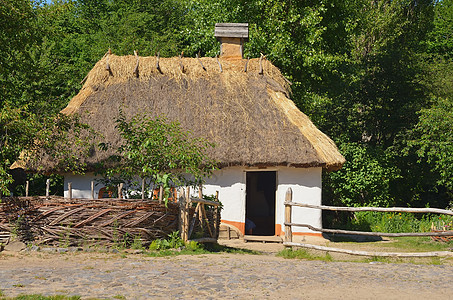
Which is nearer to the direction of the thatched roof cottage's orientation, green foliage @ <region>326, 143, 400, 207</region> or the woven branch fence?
the woven branch fence

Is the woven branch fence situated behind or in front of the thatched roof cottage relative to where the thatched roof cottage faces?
in front

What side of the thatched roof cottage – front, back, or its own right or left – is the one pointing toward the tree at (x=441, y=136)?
left

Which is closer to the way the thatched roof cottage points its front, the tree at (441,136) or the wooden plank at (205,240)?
the wooden plank

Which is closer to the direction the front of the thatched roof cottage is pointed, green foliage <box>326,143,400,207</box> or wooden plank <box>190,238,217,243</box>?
the wooden plank

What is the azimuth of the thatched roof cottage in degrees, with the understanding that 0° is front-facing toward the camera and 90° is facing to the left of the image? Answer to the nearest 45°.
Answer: approximately 0°

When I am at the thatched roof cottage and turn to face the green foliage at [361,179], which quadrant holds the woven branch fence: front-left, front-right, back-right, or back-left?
back-right

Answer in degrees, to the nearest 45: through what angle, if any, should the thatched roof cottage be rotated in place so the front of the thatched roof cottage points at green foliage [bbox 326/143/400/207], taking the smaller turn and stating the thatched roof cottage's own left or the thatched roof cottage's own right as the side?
approximately 135° to the thatched roof cottage's own left

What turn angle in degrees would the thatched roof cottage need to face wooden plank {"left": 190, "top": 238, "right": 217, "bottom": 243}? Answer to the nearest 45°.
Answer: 0° — it already faces it
